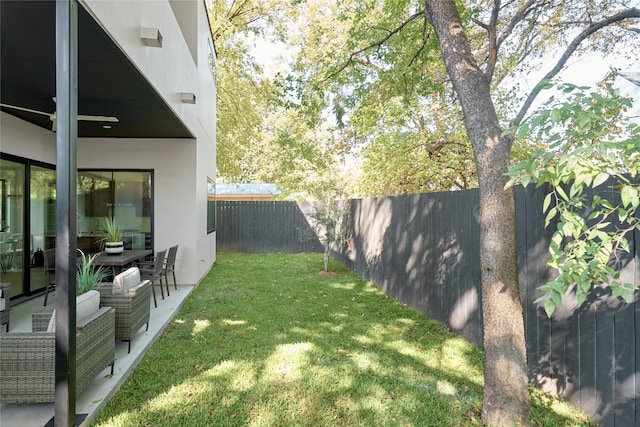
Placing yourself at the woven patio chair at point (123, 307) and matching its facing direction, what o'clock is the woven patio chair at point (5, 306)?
the woven patio chair at point (5, 306) is roughly at 12 o'clock from the woven patio chair at point (123, 307).

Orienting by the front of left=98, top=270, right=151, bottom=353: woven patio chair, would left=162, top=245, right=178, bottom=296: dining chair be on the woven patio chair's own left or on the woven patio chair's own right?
on the woven patio chair's own right

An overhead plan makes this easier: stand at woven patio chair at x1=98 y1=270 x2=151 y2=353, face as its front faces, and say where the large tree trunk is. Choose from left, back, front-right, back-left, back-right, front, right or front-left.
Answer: back

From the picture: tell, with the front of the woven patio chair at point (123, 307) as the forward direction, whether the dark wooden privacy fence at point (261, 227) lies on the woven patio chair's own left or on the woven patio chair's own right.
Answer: on the woven patio chair's own right

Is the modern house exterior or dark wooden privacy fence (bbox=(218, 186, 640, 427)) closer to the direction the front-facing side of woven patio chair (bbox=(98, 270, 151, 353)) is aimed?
the modern house exterior

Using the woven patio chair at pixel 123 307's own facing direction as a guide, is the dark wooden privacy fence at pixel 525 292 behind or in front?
behind
